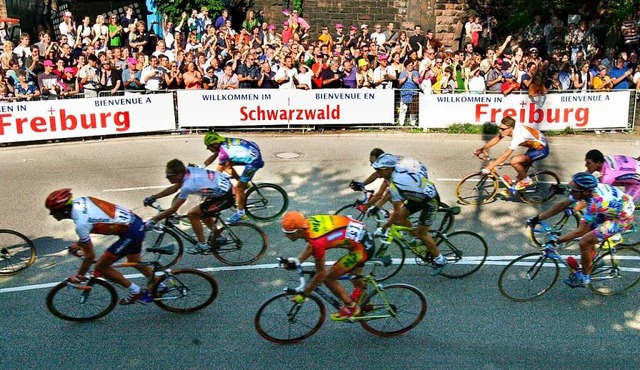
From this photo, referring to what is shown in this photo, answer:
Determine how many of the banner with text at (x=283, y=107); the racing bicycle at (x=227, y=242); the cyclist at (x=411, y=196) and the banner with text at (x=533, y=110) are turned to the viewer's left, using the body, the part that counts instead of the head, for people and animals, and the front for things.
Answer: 2

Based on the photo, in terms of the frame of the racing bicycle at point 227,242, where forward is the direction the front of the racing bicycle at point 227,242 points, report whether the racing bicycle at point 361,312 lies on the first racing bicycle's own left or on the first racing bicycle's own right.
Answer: on the first racing bicycle's own left

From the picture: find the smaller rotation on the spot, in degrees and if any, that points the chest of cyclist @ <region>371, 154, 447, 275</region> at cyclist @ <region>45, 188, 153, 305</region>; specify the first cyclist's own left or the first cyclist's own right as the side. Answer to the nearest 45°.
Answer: approximately 45° to the first cyclist's own left

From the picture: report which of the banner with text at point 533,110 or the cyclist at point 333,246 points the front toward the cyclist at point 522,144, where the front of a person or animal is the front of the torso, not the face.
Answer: the banner with text

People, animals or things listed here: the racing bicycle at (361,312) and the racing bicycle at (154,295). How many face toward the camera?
0

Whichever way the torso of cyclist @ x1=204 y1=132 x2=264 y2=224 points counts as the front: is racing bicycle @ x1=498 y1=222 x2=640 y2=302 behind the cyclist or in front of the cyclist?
behind

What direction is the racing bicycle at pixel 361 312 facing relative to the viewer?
to the viewer's left

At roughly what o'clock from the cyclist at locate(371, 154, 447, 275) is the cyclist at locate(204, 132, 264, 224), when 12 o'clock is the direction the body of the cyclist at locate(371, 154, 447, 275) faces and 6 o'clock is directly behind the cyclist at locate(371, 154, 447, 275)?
the cyclist at locate(204, 132, 264, 224) is roughly at 1 o'clock from the cyclist at locate(371, 154, 447, 275).

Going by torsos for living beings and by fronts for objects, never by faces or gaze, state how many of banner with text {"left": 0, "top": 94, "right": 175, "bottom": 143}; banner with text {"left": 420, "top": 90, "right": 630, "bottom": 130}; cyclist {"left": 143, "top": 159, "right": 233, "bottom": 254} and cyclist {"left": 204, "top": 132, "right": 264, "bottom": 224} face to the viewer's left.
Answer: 2

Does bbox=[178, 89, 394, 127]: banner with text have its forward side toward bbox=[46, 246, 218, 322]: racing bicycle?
yes

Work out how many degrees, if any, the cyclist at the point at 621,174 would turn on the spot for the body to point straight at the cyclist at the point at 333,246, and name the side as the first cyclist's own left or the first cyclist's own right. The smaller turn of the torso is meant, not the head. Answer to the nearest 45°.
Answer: approximately 45° to the first cyclist's own left

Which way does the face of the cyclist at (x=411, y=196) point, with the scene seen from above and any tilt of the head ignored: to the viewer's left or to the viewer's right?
to the viewer's left

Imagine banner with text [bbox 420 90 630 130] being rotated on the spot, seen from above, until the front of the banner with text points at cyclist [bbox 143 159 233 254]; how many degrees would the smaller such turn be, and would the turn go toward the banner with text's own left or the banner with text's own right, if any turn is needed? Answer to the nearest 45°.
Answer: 0° — it already faces them

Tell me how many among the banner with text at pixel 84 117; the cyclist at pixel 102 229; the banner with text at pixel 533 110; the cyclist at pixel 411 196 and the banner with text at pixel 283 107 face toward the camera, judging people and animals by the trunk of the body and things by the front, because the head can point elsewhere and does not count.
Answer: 3

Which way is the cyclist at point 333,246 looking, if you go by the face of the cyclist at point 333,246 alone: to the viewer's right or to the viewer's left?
to the viewer's left

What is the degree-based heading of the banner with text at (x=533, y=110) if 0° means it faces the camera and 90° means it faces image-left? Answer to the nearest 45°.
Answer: approximately 0°
